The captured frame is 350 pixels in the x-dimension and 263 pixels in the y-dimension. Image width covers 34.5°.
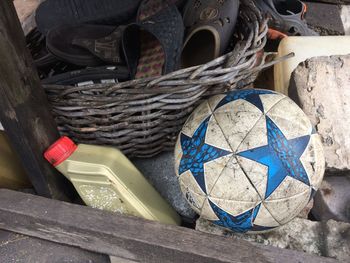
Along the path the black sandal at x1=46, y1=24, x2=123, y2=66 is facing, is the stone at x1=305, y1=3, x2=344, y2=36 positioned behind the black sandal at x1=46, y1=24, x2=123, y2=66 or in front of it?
behind

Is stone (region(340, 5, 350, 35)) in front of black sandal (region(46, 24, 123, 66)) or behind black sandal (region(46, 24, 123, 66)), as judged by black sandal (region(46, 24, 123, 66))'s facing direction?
behind

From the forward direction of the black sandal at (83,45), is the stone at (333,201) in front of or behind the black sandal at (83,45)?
behind

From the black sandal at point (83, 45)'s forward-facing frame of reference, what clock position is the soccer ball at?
The soccer ball is roughly at 8 o'clock from the black sandal.

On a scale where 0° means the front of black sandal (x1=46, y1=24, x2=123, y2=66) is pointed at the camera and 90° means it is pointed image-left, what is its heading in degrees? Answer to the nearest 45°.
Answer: approximately 90°
